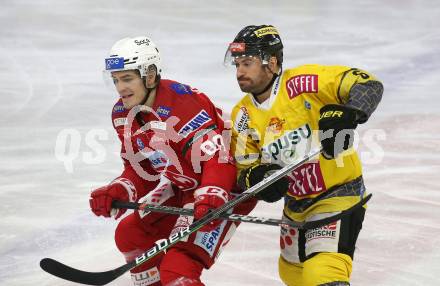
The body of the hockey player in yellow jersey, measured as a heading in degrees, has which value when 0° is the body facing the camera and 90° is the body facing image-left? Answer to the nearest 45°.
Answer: approximately 45°

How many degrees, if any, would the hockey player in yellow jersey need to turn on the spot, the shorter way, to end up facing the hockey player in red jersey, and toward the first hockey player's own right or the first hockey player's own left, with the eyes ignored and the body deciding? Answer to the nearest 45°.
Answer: approximately 45° to the first hockey player's own right
